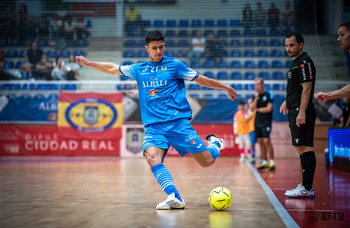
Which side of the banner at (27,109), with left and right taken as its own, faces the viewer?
front

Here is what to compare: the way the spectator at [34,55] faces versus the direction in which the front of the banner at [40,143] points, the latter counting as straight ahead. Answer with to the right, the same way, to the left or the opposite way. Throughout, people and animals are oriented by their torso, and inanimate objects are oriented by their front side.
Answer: the same way

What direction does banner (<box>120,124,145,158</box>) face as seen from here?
toward the camera

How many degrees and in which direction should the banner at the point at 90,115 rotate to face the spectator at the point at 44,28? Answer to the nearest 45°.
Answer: approximately 180°

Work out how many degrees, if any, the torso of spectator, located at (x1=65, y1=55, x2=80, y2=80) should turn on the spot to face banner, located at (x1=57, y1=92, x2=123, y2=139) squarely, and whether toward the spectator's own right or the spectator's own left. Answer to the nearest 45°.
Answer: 0° — they already face it

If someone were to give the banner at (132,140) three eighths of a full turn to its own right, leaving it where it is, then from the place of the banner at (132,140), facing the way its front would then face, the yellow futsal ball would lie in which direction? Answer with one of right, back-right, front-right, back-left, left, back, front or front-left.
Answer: back-left

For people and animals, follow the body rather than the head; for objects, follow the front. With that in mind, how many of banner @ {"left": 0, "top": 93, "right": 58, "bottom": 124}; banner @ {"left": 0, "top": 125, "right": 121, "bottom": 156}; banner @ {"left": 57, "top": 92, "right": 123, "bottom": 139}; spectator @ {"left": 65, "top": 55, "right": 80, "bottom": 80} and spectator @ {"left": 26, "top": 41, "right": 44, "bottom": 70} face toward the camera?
5

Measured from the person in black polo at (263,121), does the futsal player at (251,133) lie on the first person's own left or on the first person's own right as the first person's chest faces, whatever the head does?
on the first person's own right

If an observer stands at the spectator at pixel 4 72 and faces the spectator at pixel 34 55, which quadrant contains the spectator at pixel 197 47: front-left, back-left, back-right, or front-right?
front-right

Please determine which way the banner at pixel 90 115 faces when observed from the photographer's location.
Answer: facing the viewer

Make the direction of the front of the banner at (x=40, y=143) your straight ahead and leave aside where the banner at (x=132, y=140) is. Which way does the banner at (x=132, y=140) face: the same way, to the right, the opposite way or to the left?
the same way

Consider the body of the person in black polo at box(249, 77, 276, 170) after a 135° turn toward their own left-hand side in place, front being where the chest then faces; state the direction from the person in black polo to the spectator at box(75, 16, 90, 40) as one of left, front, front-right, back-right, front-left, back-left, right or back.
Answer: back-left

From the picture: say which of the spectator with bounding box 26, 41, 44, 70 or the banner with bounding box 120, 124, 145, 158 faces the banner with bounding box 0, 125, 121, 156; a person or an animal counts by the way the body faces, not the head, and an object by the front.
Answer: the spectator

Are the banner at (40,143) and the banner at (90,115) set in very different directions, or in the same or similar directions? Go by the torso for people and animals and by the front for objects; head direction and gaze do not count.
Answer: same or similar directions

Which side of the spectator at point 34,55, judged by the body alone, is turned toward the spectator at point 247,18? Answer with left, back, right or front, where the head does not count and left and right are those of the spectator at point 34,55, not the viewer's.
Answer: left
